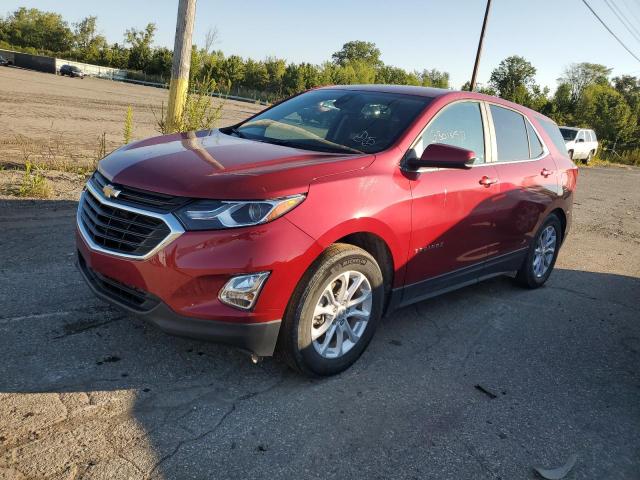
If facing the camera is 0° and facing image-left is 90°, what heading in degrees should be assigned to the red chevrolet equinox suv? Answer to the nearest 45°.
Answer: approximately 45°

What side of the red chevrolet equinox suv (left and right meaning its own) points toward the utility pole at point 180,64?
right

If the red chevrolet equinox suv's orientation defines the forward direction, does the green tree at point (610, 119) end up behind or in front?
behind

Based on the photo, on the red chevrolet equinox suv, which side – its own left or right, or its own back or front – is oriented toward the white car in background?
back
